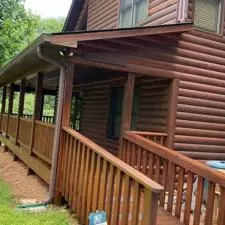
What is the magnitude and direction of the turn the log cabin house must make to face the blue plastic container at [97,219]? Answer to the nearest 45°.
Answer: approximately 45° to its left

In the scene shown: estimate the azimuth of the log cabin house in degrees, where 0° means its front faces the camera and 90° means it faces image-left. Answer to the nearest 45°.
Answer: approximately 45°
